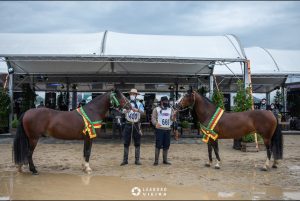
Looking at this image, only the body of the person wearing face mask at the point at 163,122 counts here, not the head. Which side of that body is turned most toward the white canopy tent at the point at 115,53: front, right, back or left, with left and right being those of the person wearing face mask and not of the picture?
back

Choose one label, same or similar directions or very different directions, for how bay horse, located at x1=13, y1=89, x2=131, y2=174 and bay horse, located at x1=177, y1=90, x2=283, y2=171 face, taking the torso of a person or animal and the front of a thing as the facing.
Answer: very different directions

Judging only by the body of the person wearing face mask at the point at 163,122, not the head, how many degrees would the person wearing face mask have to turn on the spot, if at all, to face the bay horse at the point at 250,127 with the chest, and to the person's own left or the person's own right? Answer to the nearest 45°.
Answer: approximately 90° to the person's own left

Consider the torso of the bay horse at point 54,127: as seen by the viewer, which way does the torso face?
to the viewer's right

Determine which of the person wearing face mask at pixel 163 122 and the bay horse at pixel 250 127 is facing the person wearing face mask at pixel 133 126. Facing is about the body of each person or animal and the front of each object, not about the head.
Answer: the bay horse

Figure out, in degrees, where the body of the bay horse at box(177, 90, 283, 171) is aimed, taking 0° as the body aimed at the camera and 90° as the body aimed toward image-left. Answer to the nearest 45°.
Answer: approximately 90°

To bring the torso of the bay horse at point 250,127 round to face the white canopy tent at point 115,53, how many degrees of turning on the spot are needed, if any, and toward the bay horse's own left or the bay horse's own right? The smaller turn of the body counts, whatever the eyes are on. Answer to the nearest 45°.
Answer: approximately 45° to the bay horse's own right

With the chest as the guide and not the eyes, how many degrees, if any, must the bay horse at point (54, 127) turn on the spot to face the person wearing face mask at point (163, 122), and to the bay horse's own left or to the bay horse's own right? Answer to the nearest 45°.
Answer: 0° — it already faces them

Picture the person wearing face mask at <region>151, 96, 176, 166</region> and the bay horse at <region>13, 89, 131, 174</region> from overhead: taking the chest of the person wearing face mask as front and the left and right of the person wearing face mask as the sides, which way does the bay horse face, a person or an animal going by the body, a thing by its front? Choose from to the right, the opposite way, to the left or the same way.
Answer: to the left

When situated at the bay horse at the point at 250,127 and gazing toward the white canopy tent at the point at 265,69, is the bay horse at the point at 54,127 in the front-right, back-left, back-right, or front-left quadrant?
back-left

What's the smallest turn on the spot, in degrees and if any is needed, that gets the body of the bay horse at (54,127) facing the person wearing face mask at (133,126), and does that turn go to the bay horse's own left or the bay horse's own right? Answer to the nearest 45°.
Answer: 0° — it already faces them
